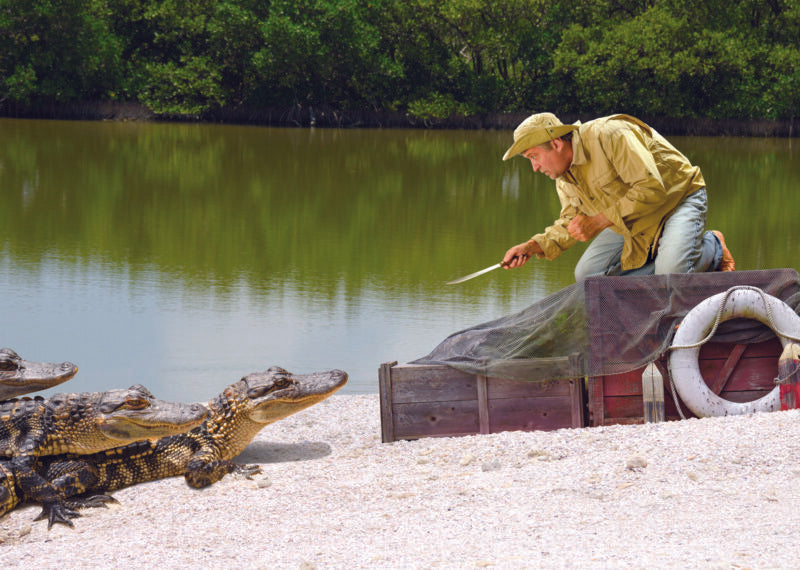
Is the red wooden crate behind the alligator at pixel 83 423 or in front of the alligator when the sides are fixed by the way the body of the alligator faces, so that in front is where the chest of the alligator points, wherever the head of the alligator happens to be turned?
in front

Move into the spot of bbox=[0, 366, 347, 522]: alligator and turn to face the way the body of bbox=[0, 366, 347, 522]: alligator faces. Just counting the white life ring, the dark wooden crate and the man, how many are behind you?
0

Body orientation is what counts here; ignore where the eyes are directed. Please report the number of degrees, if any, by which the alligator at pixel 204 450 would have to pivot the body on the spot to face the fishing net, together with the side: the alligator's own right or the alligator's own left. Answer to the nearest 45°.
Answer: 0° — it already faces it

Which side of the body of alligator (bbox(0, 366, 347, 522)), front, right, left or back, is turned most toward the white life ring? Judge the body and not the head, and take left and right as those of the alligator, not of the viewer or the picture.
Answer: front

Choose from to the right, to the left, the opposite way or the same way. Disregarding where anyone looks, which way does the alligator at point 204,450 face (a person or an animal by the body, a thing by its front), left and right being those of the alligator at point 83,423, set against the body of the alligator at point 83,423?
the same way

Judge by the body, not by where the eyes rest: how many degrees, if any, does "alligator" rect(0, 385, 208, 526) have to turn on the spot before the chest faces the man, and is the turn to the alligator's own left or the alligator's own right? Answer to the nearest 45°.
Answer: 0° — it already faces them

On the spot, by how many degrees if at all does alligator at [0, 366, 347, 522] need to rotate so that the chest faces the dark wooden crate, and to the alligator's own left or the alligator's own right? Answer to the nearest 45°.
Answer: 0° — it already faces it

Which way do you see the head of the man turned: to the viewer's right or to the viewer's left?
to the viewer's left

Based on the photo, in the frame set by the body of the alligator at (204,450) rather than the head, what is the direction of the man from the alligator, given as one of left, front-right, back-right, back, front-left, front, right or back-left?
front

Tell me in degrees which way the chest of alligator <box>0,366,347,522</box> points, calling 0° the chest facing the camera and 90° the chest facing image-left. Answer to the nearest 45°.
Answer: approximately 270°

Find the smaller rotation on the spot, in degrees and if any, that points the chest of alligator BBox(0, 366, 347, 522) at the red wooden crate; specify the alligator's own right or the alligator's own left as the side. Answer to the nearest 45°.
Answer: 0° — it already faces it

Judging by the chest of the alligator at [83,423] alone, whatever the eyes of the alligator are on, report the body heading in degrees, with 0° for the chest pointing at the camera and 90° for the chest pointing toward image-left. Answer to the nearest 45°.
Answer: approximately 270°
